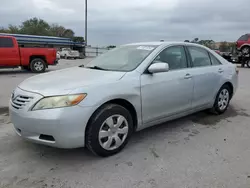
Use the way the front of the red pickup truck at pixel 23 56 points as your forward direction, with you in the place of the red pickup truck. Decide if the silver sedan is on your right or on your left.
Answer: on your left

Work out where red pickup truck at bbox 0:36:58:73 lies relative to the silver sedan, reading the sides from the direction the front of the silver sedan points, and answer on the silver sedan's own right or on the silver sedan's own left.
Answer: on the silver sedan's own right

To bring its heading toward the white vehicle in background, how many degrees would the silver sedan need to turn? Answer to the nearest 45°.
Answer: approximately 135° to its right

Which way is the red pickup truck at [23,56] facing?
to the viewer's left

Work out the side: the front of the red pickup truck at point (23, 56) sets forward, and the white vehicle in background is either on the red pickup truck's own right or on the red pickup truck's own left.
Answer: on the red pickup truck's own right

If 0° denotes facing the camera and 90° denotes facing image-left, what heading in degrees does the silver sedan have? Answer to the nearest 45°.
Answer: approximately 45°
